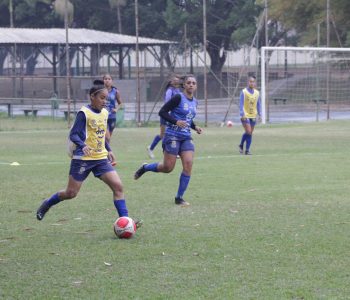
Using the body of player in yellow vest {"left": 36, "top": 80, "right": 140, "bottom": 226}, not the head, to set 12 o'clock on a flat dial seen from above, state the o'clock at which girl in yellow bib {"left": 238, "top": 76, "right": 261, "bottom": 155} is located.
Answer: The girl in yellow bib is roughly at 8 o'clock from the player in yellow vest.

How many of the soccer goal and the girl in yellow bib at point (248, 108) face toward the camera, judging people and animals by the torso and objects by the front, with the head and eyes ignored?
2

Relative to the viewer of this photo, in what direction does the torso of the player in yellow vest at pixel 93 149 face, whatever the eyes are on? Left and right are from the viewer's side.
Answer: facing the viewer and to the right of the viewer

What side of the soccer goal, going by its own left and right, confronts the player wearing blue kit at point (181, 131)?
front

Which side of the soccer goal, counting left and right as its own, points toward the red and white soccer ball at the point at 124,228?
front

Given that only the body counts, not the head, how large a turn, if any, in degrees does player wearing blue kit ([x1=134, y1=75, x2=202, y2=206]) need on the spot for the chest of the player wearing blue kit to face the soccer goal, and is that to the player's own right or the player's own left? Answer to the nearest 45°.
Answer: approximately 135° to the player's own left

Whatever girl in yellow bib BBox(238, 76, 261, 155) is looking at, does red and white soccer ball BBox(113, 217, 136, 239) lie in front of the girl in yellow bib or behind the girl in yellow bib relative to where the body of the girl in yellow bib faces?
in front

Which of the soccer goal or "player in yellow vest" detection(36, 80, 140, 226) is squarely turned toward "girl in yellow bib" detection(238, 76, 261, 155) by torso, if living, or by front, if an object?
the soccer goal

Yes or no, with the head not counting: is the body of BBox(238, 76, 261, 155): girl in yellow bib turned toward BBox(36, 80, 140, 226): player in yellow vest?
yes

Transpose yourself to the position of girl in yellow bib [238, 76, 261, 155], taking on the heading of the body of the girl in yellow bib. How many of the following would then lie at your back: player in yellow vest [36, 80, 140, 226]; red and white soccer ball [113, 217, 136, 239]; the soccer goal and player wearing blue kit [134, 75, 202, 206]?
1

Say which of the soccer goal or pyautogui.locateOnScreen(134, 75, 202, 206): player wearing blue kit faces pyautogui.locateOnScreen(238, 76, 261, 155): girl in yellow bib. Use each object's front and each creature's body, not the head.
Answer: the soccer goal

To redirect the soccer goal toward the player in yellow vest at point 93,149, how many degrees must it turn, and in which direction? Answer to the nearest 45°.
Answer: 0° — it already faces them

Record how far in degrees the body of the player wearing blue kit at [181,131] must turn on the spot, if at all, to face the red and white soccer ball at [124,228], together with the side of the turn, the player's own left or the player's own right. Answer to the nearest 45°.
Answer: approximately 45° to the player's own right
